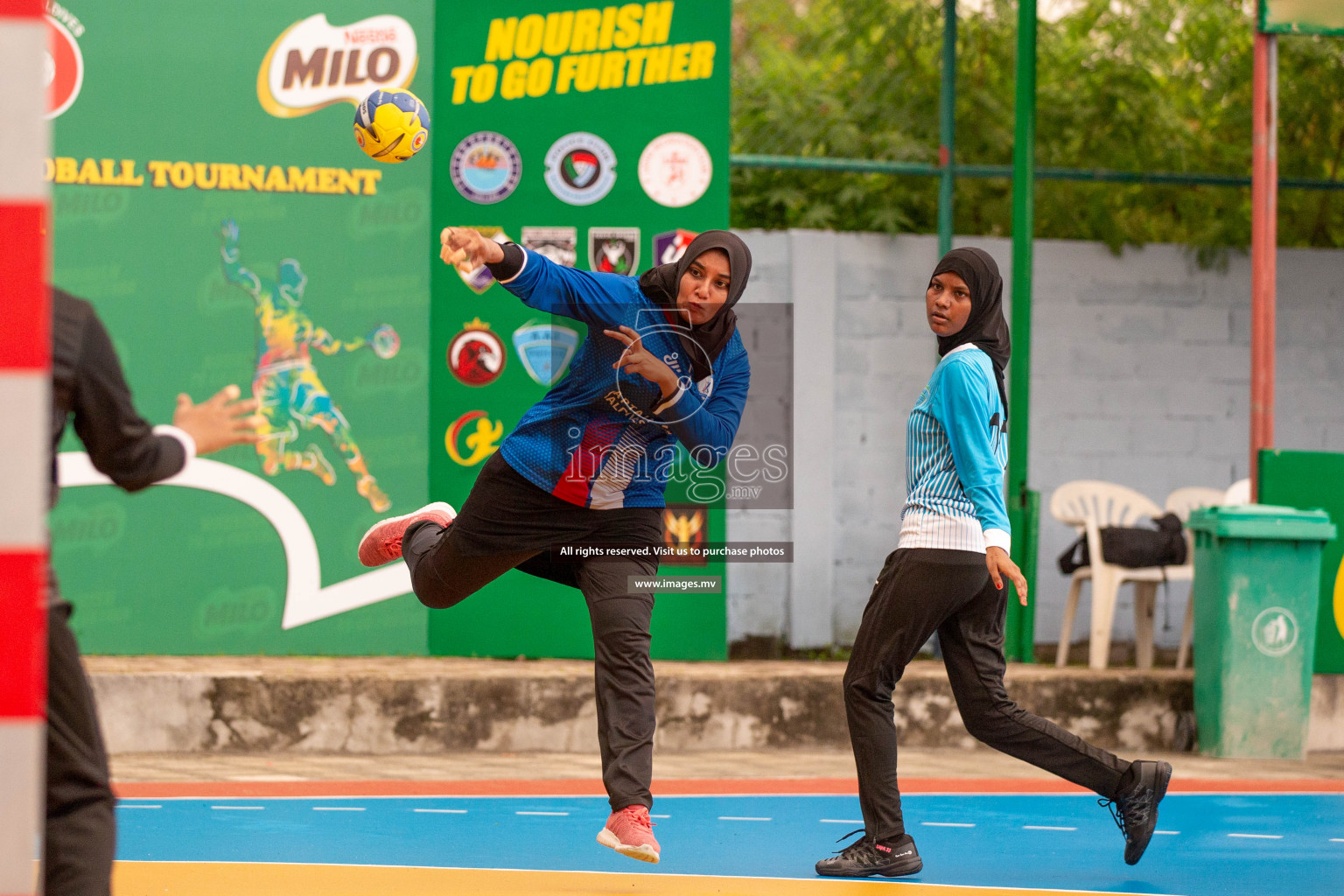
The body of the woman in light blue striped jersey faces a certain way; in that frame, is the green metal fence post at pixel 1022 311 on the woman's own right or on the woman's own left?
on the woman's own right

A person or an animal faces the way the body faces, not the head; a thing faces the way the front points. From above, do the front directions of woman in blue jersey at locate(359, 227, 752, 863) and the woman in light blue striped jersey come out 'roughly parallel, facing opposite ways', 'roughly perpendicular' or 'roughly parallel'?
roughly perpendicular

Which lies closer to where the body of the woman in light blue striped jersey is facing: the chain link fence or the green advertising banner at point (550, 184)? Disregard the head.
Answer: the green advertising banner

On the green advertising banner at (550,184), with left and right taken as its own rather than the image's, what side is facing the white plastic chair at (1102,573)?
left

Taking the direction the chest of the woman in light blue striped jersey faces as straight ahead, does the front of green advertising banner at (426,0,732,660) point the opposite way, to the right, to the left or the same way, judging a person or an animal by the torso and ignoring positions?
to the left

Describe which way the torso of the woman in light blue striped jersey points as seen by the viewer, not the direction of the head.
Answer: to the viewer's left

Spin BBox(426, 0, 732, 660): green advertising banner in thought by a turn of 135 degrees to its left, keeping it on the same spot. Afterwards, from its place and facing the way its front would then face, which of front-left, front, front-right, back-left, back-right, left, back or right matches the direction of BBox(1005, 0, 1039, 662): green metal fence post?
front-right

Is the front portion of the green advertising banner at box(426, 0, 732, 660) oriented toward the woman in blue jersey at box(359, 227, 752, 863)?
yes

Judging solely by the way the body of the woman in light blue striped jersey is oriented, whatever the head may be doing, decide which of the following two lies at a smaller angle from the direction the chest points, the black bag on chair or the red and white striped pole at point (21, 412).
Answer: the red and white striped pole

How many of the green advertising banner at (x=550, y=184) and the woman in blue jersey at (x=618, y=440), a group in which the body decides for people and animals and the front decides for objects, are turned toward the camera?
2

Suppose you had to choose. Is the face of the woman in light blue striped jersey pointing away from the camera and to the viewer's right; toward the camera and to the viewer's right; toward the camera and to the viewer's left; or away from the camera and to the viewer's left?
toward the camera and to the viewer's left

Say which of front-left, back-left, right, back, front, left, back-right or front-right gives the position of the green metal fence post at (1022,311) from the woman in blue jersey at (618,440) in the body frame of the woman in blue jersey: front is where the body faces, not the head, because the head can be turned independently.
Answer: back-left

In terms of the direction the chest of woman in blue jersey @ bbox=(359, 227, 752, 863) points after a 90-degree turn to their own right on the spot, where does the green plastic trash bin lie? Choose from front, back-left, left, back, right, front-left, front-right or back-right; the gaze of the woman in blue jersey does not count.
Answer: back-right
